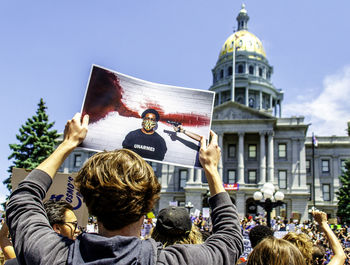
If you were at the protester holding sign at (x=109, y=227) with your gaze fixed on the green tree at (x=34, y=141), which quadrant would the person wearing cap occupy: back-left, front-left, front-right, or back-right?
front-right

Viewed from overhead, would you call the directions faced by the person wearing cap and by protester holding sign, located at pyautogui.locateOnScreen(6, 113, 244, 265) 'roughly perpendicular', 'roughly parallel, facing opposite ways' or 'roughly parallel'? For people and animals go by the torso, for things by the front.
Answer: roughly parallel

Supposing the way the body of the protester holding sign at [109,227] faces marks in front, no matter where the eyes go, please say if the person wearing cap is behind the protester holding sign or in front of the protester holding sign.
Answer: in front

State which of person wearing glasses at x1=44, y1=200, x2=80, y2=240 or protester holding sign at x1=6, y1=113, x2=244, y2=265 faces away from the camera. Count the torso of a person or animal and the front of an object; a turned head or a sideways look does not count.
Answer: the protester holding sign

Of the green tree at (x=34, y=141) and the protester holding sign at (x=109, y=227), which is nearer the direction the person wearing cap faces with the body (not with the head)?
the green tree

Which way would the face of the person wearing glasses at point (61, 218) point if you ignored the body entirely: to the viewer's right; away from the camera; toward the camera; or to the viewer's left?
to the viewer's right

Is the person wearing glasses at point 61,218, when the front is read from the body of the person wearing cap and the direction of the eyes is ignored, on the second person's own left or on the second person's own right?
on the second person's own left

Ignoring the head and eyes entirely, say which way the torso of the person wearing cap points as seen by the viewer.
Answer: away from the camera

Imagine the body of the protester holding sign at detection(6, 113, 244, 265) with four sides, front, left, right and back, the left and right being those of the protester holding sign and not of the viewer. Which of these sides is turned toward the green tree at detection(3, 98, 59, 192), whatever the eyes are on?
front

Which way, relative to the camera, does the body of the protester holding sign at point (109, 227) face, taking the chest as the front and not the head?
away from the camera

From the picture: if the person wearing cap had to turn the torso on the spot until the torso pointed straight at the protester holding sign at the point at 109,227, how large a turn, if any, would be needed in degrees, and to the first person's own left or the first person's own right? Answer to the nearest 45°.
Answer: approximately 180°

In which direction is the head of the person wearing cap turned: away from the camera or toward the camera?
away from the camera

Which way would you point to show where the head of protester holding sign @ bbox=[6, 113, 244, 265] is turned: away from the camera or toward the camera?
away from the camera
